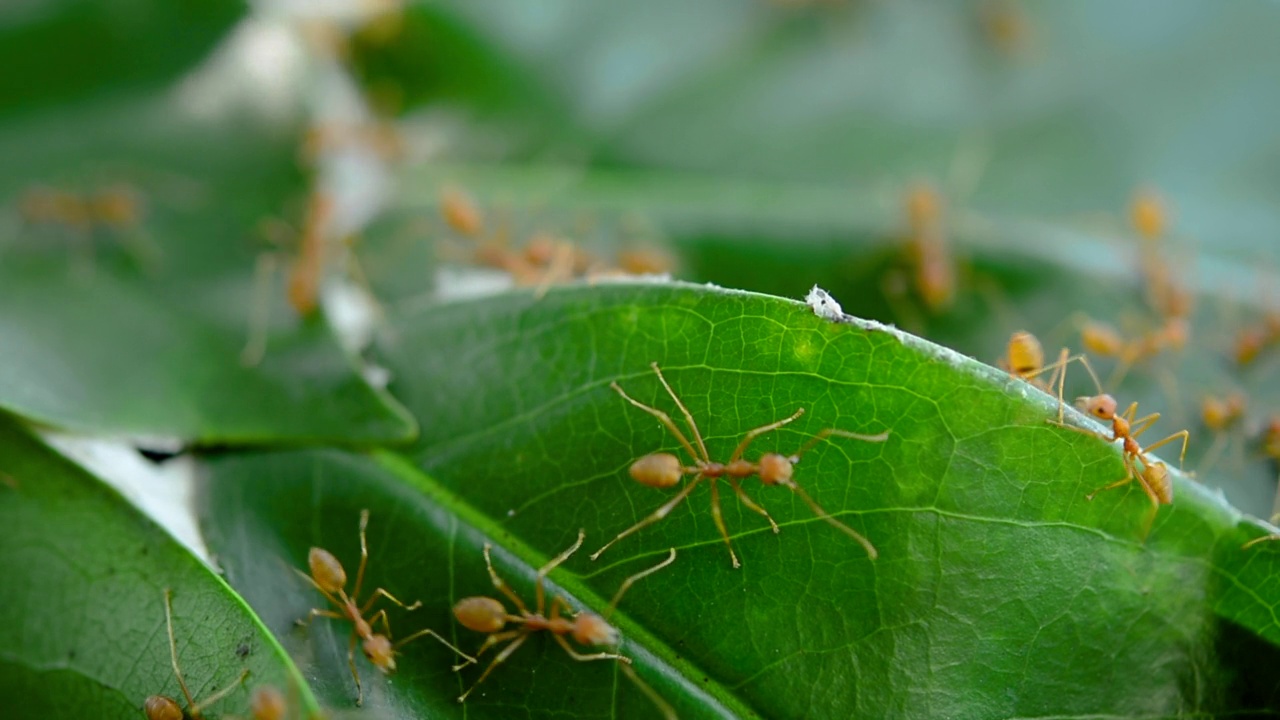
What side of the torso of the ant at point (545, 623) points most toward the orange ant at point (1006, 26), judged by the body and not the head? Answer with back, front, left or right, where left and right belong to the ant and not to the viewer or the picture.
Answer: left

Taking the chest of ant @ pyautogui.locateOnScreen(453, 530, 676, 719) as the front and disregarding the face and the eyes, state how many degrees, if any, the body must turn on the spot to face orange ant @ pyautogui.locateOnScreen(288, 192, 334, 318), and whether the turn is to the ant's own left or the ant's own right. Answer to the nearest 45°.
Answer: approximately 135° to the ant's own left

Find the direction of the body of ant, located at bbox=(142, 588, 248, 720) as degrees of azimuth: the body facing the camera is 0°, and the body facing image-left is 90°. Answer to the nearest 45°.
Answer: approximately 270°

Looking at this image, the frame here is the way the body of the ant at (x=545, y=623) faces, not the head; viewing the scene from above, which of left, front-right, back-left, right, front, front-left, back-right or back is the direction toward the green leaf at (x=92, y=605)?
back

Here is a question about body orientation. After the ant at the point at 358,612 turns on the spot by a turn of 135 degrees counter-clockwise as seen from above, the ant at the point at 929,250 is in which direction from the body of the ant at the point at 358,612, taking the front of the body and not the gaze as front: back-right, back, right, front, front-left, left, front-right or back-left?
front-right

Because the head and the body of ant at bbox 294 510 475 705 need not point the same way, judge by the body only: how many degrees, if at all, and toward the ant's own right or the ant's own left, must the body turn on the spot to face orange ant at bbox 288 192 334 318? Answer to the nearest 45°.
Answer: approximately 135° to the ant's own left

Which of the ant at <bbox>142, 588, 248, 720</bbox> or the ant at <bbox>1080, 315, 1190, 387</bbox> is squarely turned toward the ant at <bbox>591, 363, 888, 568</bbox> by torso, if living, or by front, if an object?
the ant at <bbox>142, 588, 248, 720</bbox>

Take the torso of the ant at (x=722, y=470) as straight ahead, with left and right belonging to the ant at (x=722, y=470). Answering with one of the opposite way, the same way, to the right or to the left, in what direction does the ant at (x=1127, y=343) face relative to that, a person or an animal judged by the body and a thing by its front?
the same way

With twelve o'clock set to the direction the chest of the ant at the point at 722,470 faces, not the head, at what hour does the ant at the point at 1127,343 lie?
the ant at the point at 1127,343 is roughly at 10 o'clock from the ant at the point at 722,470.

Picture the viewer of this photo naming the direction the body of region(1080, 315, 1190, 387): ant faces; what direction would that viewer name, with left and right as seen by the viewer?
facing to the right of the viewer

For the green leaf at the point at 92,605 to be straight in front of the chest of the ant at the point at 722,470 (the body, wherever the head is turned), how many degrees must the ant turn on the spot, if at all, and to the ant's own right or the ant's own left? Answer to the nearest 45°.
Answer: approximately 180°

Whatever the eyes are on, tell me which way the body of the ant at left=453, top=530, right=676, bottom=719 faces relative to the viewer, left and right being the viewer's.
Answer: facing to the right of the viewer
